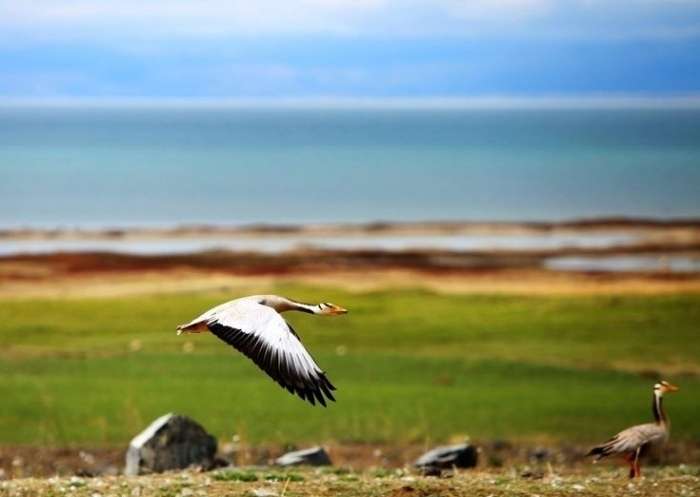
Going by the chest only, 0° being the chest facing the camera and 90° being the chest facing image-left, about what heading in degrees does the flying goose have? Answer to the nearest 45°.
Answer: approximately 270°

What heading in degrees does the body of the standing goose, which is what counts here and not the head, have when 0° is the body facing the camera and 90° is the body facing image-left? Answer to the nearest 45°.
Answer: approximately 270°

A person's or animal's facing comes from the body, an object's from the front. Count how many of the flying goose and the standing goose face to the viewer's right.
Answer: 2

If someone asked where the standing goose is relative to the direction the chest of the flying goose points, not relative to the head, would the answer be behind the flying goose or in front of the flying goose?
in front
